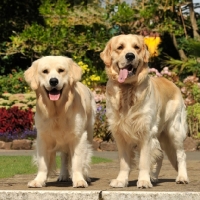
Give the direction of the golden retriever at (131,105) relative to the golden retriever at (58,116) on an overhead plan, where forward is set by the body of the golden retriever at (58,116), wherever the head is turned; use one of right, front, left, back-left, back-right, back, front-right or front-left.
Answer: left

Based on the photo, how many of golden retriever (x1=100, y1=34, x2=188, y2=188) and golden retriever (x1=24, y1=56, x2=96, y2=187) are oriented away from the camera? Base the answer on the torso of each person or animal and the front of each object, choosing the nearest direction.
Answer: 0

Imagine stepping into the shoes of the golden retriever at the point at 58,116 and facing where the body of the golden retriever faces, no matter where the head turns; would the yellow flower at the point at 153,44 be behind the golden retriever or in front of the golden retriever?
behind

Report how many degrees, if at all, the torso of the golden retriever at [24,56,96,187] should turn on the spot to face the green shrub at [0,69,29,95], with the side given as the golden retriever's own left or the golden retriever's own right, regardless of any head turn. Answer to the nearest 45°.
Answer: approximately 180°

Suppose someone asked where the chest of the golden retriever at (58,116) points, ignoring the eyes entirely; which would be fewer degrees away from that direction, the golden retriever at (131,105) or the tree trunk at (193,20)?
the golden retriever

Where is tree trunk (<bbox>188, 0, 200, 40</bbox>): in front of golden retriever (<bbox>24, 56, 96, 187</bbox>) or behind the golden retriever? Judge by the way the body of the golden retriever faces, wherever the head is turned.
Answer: behind

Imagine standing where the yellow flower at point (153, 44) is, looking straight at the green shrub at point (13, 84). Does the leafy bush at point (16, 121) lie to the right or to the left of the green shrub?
left

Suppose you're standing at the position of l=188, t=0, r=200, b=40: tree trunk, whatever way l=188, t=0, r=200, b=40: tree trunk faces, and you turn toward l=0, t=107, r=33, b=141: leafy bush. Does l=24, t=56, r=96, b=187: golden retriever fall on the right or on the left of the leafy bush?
left

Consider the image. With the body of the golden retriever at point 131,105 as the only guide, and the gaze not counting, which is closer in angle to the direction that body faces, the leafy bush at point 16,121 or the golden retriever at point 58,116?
the golden retriever

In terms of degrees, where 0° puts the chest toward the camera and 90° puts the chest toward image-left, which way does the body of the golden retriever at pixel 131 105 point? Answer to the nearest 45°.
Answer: approximately 45°

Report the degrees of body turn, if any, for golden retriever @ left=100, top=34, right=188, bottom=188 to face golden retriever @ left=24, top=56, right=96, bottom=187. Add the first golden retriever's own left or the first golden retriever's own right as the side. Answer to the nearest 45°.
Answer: approximately 45° to the first golden retriever's own right

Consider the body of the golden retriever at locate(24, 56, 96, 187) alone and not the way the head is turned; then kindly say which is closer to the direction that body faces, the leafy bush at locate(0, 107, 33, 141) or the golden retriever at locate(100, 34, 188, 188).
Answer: the golden retriever

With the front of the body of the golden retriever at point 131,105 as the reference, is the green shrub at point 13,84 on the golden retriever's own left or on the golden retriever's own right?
on the golden retriever's own right
